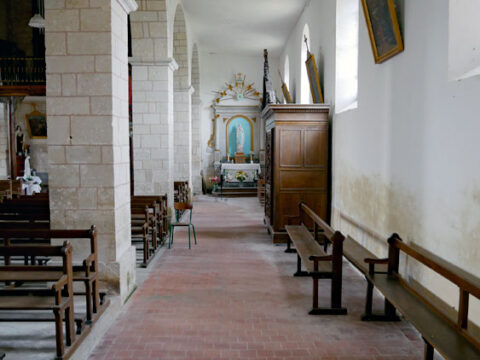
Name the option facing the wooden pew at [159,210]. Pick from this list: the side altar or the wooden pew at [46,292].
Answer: the side altar

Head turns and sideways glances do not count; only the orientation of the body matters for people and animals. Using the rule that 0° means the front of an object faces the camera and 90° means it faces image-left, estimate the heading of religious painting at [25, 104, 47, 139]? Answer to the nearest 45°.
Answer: approximately 0°

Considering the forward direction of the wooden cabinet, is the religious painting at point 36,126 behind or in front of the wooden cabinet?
in front

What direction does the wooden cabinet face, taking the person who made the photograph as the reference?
facing to the left of the viewer

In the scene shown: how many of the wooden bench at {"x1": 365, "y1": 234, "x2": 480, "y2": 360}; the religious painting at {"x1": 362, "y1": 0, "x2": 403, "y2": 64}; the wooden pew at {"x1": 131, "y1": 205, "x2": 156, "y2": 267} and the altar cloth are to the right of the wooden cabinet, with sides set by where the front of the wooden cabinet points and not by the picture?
1

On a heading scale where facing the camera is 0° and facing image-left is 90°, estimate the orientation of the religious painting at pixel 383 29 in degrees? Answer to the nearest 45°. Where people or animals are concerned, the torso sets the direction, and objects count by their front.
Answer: approximately 45°

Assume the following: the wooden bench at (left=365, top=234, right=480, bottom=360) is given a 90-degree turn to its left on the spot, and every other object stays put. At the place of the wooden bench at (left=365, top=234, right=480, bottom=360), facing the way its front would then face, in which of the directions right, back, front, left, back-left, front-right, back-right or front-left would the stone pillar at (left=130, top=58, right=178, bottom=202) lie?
back

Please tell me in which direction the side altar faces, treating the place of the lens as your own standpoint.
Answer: facing the viewer

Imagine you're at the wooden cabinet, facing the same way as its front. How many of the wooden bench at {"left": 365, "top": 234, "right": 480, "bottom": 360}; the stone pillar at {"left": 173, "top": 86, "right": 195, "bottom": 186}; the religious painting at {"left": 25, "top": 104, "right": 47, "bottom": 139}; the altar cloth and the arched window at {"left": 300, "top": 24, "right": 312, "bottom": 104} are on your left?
1

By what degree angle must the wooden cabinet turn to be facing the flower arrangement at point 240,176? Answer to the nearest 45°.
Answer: approximately 90° to its right

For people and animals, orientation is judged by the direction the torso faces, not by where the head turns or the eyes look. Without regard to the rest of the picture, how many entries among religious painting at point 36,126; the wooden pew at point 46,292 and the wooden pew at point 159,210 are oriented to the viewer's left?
0

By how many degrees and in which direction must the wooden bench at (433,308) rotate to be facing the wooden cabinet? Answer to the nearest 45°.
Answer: approximately 90° to its right

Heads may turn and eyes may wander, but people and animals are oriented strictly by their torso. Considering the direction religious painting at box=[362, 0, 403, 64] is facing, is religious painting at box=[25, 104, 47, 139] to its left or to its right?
on its right
